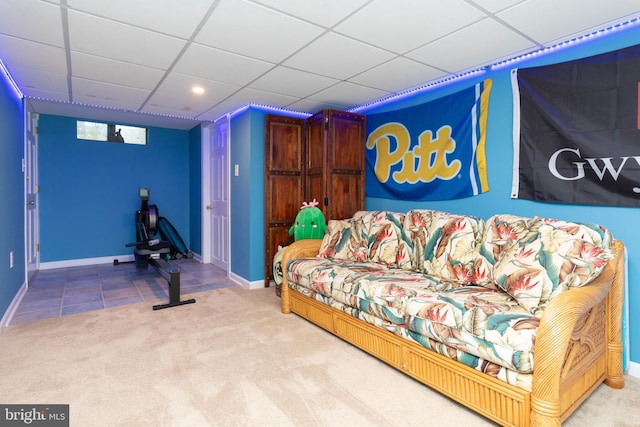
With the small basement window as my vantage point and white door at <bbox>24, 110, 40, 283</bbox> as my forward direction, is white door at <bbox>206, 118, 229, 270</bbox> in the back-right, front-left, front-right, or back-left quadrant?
back-left

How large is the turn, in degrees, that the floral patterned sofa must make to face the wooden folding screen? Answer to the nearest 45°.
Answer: approximately 90° to its right

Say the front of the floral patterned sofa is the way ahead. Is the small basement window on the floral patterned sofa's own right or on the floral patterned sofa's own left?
on the floral patterned sofa's own right

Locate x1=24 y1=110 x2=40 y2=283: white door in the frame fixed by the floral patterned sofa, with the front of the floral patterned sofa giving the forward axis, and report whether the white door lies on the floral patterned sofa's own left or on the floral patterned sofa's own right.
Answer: on the floral patterned sofa's own right

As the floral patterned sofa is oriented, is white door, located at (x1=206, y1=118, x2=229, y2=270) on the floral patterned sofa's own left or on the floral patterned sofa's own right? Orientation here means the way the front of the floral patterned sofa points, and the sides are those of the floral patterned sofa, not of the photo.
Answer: on the floral patterned sofa's own right

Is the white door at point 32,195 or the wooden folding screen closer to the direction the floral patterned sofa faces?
the white door

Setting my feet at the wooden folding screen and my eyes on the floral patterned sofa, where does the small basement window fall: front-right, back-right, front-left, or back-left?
back-right

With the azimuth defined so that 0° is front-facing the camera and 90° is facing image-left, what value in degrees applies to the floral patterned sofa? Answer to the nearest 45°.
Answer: approximately 45°

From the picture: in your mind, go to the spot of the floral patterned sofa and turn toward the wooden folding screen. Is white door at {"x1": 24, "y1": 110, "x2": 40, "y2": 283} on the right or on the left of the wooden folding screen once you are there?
left
